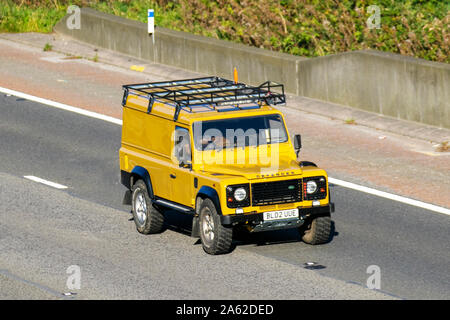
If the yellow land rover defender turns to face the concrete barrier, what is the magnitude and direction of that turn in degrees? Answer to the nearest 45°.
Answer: approximately 135° to its left

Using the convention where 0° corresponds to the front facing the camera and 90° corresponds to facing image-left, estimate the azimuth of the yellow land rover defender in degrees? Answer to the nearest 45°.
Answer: approximately 315°
